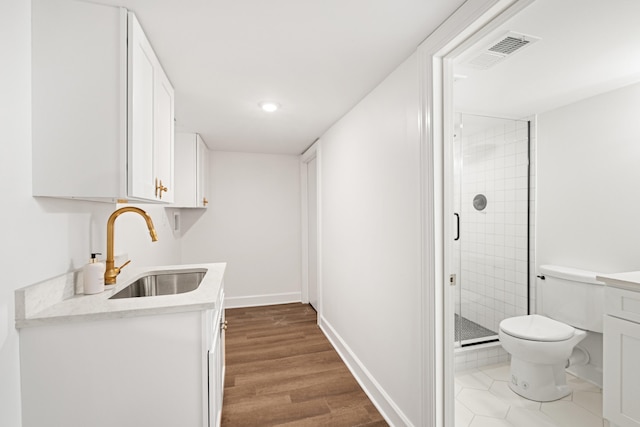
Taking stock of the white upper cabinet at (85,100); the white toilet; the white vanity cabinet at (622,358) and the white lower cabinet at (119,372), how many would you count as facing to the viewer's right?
2

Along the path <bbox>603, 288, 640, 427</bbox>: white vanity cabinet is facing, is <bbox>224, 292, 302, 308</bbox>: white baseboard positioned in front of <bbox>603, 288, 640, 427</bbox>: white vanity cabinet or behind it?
in front

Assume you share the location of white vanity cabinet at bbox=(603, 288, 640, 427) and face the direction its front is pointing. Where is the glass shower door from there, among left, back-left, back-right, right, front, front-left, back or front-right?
right

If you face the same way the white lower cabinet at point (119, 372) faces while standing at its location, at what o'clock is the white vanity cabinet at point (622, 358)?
The white vanity cabinet is roughly at 1 o'clock from the white lower cabinet.

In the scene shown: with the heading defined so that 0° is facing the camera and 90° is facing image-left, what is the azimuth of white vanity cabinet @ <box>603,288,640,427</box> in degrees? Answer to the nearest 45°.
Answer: approximately 45°

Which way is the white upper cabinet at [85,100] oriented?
to the viewer's right

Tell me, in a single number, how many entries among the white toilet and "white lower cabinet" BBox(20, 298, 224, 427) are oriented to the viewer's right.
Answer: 1

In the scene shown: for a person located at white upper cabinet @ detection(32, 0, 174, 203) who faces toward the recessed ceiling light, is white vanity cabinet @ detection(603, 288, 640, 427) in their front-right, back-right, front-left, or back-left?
front-right

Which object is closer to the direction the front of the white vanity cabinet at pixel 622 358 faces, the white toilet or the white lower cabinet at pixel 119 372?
the white lower cabinet

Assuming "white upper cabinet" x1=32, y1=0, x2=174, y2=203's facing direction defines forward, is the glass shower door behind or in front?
in front

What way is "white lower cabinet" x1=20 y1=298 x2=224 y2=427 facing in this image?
to the viewer's right

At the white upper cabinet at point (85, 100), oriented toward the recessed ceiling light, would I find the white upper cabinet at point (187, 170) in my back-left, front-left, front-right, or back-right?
front-left
